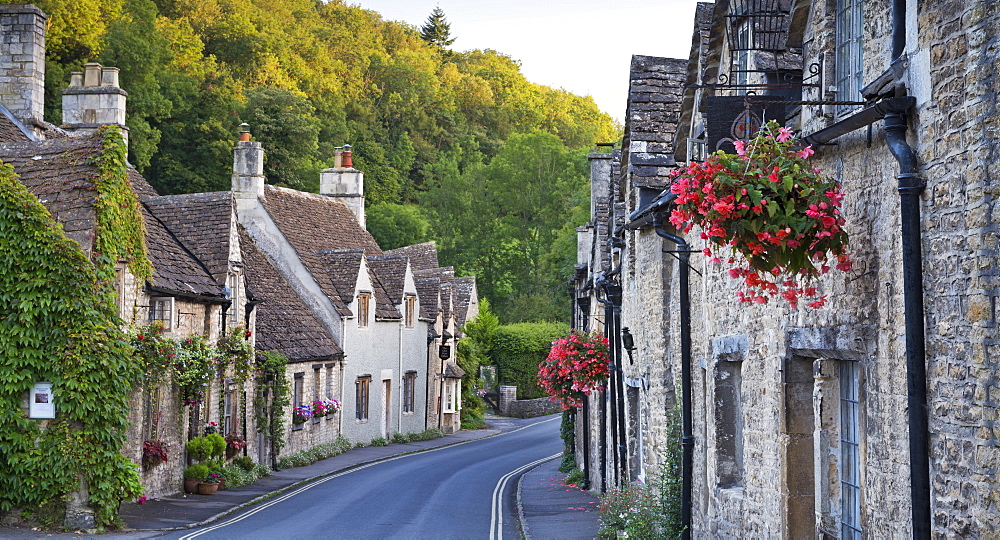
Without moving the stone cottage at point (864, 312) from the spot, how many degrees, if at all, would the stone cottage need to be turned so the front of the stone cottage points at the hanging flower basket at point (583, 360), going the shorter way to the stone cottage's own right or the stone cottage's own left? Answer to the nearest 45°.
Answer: approximately 135° to the stone cottage's own right

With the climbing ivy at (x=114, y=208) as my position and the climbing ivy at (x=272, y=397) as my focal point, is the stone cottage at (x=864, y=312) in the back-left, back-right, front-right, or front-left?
back-right

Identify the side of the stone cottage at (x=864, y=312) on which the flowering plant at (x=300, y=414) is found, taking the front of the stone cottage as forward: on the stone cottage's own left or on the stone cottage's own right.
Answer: on the stone cottage's own right

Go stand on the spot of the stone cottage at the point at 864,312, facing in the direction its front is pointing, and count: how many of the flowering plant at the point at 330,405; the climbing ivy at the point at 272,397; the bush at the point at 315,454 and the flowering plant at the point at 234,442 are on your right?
4

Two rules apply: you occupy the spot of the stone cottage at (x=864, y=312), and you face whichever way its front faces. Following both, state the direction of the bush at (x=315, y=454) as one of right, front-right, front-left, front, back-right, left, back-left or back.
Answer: right

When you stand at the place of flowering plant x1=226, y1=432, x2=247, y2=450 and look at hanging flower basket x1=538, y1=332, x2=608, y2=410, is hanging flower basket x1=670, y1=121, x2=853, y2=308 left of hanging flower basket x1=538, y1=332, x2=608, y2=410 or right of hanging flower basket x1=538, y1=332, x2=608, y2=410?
right

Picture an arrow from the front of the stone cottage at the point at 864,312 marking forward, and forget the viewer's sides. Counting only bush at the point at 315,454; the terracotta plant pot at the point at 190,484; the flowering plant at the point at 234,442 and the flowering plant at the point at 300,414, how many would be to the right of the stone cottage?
4

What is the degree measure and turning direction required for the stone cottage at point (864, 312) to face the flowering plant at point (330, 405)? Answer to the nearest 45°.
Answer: approximately 90° to its right

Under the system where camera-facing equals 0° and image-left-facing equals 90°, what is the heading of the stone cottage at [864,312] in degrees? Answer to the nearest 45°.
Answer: approximately 45°

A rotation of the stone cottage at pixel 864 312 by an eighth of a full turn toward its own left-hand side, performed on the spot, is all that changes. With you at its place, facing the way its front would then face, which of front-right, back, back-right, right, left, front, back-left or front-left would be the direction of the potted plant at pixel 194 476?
back-right

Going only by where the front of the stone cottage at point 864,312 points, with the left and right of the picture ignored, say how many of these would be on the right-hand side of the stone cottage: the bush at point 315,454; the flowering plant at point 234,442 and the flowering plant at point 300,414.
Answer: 3

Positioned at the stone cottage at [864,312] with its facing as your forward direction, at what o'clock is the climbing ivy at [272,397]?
The climbing ivy is roughly at 3 o'clock from the stone cottage.
